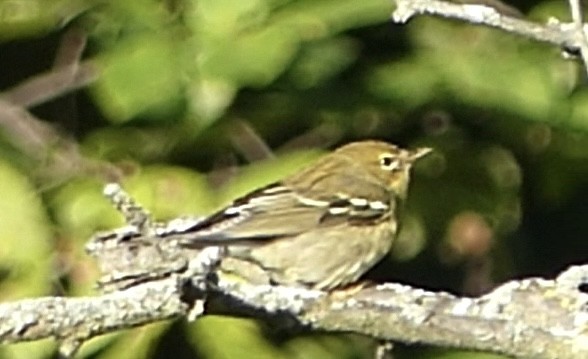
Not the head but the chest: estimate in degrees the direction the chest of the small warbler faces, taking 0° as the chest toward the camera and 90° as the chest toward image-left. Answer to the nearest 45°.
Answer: approximately 270°
